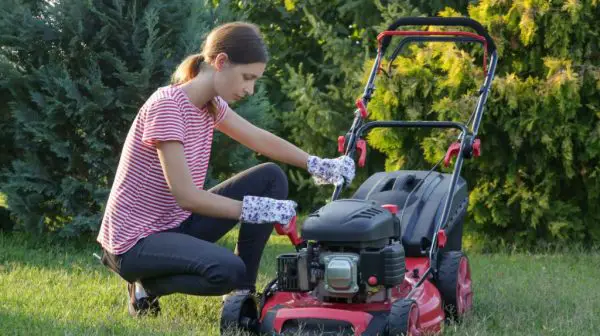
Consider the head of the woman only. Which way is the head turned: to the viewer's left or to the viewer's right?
to the viewer's right

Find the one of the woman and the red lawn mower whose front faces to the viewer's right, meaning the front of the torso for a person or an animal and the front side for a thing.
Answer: the woman

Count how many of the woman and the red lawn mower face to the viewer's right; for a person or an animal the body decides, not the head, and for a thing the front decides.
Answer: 1

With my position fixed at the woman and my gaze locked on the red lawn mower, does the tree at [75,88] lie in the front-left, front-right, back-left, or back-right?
back-left

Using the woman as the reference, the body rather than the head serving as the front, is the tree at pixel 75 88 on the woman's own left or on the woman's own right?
on the woman's own left

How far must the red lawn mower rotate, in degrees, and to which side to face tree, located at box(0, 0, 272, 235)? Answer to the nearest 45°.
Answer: approximately 90° to its right

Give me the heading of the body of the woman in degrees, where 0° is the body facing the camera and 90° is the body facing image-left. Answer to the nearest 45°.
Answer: approximately 270°

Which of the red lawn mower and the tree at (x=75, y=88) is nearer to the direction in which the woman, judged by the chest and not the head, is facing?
the red lawn mower
